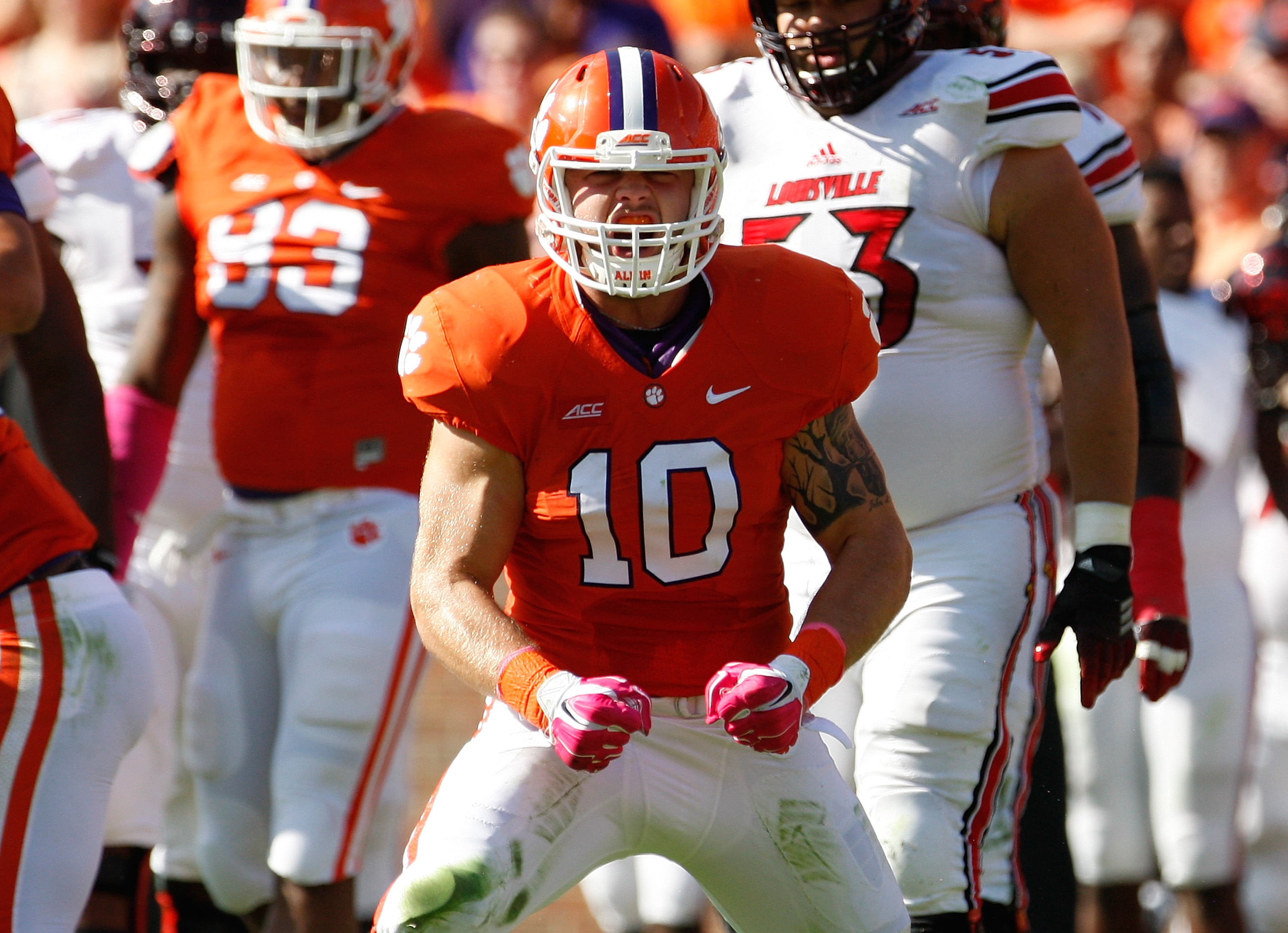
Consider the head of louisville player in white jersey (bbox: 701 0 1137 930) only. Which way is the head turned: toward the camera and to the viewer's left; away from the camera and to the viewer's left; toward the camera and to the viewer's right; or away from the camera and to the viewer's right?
toward the camera and to the viewer's left

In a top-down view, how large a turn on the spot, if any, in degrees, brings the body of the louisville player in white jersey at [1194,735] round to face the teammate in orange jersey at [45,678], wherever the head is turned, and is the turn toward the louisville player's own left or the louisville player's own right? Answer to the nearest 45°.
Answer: approximately 45° to the louisville player's own right

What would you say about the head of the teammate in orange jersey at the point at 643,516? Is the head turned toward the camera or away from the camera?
toward the camera

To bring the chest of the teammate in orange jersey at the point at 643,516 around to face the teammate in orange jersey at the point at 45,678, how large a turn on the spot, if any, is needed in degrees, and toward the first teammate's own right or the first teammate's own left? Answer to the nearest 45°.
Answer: approximately 90° to the first teammate's own right

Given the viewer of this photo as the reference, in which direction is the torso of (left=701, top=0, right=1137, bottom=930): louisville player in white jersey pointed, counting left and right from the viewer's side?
facing the viewer and to the left of the viewer

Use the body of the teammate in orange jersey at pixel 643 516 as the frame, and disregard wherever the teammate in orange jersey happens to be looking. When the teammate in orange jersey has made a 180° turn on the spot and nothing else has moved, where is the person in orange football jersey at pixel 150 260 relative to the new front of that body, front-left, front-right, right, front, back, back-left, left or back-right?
front-left

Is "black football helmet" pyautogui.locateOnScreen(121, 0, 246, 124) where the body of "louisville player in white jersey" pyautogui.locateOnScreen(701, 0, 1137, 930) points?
no

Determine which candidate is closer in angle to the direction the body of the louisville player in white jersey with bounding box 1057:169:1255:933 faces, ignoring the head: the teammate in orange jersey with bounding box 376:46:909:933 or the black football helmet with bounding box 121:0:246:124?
the teammate in orange jersey

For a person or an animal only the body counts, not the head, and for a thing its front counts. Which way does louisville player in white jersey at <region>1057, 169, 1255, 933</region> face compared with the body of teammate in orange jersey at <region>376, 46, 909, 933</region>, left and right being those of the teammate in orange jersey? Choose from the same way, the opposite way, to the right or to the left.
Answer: the same way

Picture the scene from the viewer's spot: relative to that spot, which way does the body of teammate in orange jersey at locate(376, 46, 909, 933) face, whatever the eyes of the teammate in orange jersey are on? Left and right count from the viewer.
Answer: facing the viewer
